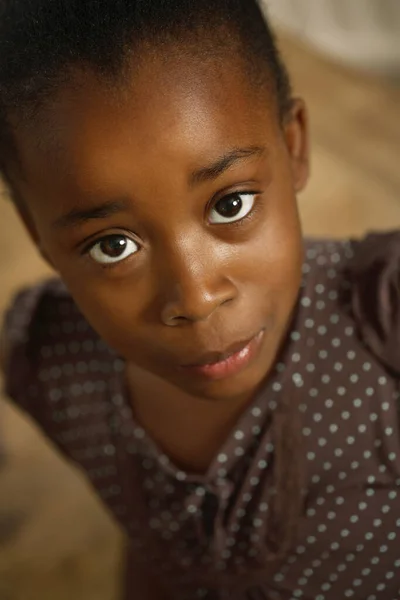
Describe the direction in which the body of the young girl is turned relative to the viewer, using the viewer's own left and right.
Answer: facing the viewer
